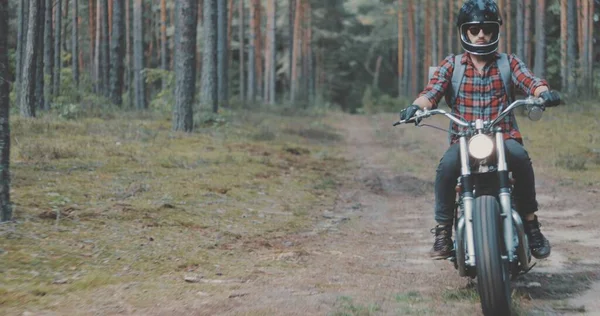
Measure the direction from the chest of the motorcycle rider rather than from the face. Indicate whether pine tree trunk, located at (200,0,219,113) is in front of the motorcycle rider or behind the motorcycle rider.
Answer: behind

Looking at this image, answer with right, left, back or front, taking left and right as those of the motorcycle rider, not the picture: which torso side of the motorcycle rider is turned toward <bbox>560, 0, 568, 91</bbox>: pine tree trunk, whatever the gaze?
back

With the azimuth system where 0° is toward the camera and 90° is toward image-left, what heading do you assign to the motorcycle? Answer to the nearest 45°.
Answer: approximately 0°

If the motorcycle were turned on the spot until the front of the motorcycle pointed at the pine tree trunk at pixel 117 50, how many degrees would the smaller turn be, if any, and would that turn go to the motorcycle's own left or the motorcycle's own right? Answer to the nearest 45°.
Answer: approximately 135° to the motorcycle's own right

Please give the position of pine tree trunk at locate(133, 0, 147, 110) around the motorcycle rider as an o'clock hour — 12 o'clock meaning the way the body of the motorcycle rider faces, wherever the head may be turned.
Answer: The pine tree trunk is roughly at 5 o'clock from the motorcycle rider.

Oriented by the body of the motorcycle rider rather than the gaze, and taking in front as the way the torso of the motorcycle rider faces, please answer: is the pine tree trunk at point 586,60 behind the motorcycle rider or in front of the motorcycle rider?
behind

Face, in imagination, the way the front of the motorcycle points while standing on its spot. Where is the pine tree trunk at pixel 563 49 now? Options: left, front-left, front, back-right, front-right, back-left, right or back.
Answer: back

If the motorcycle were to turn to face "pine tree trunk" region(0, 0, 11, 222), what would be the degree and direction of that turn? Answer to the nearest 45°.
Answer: approximately 90° to its right

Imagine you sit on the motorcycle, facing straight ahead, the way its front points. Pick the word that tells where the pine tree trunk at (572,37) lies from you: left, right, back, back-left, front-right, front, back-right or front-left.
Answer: back

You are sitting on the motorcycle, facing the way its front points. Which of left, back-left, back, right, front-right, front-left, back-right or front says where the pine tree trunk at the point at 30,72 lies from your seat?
back-right

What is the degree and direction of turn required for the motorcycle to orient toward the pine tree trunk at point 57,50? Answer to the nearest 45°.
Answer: approximately 135° to its right
